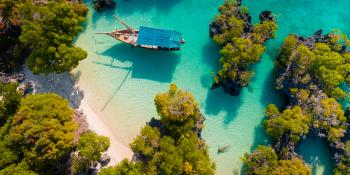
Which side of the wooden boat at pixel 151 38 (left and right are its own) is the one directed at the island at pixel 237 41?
back

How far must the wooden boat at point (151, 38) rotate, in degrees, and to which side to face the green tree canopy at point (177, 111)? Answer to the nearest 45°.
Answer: approximately 135° to its left

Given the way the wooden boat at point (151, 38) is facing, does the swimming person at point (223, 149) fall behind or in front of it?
behind

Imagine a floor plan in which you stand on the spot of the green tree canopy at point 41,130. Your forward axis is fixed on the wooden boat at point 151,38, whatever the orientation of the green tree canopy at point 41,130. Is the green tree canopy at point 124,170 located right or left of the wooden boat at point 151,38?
right

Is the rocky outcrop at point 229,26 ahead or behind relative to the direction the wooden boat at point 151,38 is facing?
behind

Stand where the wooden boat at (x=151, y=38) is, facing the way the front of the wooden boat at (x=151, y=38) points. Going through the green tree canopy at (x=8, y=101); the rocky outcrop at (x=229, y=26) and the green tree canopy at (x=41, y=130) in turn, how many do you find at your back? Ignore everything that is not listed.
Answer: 1

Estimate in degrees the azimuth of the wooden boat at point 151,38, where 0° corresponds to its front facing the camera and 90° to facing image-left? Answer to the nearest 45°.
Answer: approximately 90°
